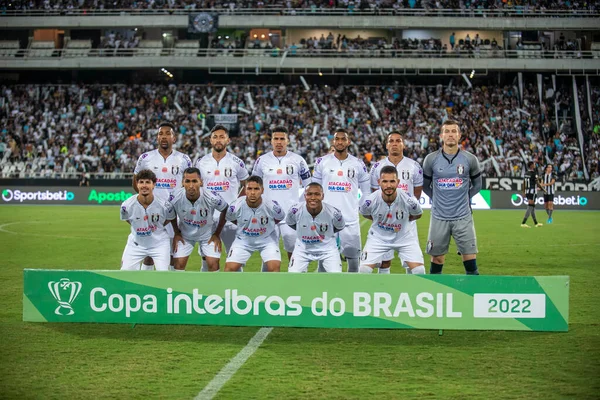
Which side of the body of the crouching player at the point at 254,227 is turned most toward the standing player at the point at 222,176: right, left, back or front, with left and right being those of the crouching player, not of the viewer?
back

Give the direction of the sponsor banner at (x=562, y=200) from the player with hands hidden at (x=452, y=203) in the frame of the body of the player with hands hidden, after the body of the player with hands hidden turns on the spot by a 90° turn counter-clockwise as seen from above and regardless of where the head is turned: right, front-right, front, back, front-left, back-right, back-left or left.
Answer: left

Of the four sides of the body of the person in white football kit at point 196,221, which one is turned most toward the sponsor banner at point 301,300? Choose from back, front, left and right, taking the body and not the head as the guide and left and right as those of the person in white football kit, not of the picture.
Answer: front

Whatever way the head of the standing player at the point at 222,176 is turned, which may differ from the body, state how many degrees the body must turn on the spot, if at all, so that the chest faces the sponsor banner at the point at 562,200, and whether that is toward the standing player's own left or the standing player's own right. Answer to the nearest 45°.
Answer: approximately 135° to the standing player's own left

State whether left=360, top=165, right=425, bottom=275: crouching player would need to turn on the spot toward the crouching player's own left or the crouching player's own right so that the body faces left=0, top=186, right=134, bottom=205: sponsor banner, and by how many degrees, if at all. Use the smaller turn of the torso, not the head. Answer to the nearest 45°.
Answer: approximately 135° to the crouching player's own right

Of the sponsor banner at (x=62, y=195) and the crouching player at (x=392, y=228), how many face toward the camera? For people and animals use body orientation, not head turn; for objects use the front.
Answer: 2

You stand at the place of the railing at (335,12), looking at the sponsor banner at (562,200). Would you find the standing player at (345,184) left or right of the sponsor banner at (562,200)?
right

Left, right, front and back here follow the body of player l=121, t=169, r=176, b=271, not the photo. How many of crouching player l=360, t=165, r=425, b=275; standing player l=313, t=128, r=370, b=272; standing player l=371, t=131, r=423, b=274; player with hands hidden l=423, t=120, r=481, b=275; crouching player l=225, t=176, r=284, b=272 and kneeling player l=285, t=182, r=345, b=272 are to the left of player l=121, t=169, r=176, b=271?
6

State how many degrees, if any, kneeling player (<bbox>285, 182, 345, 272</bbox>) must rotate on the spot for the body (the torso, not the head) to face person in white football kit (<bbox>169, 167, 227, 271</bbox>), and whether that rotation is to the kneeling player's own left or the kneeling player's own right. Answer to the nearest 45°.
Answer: approximately 90° to the kneeling player's own right

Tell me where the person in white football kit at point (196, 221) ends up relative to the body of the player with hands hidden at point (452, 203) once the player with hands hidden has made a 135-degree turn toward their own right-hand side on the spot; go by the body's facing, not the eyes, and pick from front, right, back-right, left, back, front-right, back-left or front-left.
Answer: front-left

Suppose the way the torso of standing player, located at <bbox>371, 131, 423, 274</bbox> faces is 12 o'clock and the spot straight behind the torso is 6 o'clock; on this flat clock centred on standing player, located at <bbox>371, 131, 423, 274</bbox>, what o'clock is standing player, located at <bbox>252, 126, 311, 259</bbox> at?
standing player, located at <bbox>252, 126, 311, 259</bbox> is roughly at 3 o'clock from standing player, located at <bbox>371, 131, 423, 274</bbox>.

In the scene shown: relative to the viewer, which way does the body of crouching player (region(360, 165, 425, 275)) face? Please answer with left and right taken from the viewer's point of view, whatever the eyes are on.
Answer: facing the viewer

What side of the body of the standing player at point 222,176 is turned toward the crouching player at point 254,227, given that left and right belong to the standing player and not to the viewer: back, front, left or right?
front

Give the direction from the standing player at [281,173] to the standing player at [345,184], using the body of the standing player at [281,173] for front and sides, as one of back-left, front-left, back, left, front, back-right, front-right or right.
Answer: left

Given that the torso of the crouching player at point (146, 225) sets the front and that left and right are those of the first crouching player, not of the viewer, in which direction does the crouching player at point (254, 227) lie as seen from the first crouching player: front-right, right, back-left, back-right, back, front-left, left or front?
left

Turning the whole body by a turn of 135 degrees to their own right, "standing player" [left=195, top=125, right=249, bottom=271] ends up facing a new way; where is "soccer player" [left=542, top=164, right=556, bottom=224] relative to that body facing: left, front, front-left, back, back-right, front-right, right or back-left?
right
